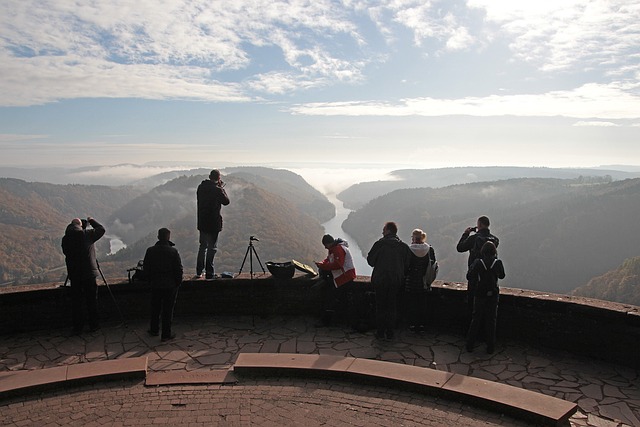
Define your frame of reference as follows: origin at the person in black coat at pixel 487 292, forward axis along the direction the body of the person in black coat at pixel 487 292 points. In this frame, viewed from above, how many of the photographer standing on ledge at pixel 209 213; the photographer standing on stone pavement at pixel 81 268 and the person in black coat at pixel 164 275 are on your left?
3

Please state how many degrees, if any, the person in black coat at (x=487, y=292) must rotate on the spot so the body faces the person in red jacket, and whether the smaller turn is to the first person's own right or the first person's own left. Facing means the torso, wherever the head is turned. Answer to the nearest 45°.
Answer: approximately 90° to the first person's own left

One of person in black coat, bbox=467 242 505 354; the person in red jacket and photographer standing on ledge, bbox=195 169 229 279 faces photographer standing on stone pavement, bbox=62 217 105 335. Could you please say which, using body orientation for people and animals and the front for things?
the person in red jacket

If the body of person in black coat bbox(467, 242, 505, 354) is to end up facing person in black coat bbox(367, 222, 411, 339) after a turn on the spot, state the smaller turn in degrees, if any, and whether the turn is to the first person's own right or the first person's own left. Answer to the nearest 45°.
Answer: approximately 90° to the first person's own left

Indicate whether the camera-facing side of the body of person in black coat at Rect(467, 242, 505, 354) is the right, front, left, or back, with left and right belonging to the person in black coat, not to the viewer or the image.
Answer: back

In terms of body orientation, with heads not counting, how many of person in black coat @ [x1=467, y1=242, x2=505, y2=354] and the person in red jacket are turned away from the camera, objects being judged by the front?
1

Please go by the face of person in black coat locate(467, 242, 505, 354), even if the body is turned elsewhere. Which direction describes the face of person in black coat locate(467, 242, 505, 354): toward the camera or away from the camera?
away from the camera

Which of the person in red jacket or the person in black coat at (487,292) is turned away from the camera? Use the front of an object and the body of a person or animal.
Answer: the person in black coat

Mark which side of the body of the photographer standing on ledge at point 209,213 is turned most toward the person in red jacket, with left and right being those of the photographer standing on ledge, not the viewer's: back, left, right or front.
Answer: right

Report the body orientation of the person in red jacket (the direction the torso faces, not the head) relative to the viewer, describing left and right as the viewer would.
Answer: facing to the left of the viewer

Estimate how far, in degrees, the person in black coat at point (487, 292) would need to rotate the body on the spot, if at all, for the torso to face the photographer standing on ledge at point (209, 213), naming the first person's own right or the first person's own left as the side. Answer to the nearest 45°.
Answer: approximately 90° to the first person's own left

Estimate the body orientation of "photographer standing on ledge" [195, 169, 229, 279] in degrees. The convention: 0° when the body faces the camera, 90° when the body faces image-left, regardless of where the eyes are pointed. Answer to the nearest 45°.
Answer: approximately 225°

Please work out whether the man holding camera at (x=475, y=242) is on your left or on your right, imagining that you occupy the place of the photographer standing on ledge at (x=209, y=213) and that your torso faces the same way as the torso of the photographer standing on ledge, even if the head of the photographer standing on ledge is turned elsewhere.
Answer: on your right
